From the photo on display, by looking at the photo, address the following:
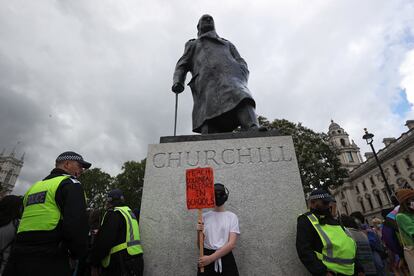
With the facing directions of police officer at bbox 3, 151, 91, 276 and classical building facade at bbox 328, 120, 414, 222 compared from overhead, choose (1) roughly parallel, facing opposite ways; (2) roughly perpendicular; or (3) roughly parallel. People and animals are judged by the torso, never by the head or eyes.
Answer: roughly perpendicular

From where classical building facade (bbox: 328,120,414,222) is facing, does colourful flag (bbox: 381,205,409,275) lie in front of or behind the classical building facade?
in front

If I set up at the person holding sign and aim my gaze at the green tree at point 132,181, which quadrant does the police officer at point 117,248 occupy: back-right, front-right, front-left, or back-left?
front-left

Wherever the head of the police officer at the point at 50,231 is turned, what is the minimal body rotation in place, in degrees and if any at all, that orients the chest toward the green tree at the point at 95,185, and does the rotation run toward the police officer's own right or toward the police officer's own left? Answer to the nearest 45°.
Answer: approximately 45° to the police officer's own left

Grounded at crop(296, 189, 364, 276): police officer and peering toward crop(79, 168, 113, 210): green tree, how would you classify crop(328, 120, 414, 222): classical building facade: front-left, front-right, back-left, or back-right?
front-right

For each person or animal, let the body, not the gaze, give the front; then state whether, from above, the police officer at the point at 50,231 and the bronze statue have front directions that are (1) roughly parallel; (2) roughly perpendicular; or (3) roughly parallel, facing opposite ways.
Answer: roughly parallel, facing opposite ways

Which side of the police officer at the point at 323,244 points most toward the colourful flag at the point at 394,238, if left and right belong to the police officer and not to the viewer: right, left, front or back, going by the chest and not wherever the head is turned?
left

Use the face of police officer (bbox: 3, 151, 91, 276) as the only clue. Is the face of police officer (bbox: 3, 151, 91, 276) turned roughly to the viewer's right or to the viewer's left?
to the viewer's right

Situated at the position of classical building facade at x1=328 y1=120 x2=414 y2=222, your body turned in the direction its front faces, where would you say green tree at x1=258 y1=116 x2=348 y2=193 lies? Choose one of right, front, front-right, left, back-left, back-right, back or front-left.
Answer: front-left

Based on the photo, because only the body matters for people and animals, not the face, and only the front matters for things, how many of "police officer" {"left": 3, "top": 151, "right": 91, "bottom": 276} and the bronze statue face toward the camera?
1

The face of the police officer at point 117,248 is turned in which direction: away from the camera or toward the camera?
away from the camera

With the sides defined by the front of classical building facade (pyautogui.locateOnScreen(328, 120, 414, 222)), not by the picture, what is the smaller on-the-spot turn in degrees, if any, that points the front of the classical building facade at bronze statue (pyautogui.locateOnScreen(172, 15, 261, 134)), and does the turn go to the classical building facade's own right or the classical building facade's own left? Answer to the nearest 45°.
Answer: approximately 45° to the classical building facade's own left

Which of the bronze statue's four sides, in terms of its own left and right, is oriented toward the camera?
front

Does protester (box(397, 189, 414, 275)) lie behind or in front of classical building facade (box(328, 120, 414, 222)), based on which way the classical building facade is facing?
in front
